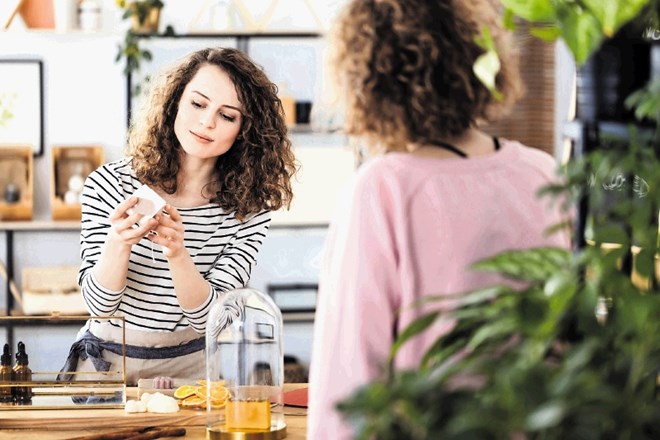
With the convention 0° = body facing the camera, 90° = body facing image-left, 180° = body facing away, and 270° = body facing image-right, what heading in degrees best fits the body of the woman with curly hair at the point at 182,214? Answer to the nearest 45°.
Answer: approximately 0°

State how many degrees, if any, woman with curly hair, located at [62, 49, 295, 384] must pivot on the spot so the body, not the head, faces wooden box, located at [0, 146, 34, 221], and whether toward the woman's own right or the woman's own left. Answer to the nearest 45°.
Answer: approximately 180°

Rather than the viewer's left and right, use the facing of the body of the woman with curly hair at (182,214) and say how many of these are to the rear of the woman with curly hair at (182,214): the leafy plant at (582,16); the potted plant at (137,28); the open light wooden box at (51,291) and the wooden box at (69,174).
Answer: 3

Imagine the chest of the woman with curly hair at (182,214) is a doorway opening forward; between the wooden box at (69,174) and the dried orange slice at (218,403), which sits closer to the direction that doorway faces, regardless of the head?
the dried orange slice

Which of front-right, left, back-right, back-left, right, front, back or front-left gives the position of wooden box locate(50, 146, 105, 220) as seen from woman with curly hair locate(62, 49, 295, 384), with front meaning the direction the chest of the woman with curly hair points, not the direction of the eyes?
back
